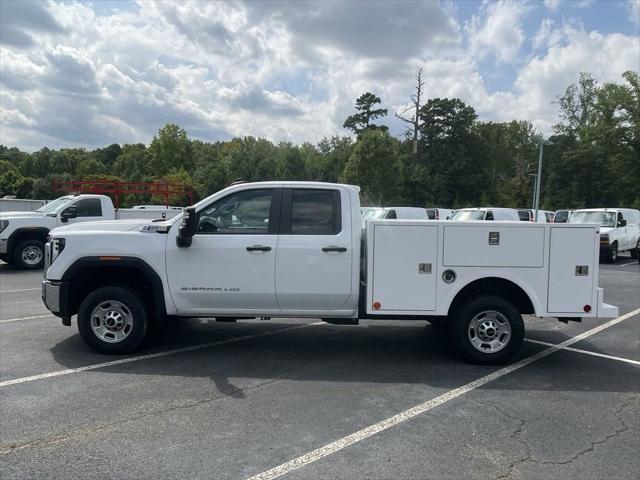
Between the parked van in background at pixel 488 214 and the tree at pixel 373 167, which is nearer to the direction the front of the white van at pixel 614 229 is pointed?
the parked van in background

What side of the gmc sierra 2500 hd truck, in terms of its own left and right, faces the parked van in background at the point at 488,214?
right

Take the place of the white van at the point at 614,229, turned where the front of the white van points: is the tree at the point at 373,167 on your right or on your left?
on your right

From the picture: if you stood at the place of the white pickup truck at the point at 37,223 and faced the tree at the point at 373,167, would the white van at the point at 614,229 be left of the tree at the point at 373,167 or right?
right

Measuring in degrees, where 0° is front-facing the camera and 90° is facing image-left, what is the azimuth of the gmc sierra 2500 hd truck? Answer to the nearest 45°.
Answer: approximately 90°

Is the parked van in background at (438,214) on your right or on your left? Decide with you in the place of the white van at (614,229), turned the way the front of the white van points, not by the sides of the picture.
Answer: on your right

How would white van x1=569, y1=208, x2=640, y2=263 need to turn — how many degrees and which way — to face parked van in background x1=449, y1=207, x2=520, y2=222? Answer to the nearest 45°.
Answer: approximately 45° to its right

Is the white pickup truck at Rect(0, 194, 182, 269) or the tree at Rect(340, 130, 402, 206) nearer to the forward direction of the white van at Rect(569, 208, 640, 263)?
the white pickup truck

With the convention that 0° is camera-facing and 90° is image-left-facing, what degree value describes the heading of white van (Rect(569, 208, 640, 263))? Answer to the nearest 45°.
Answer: approximately 45°
